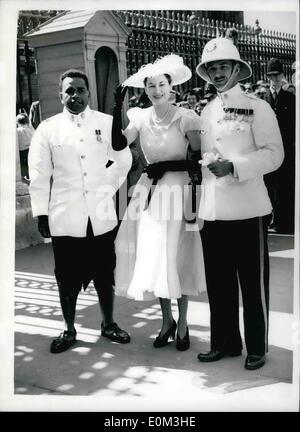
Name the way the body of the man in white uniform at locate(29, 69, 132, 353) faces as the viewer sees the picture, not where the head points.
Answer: toward the camera

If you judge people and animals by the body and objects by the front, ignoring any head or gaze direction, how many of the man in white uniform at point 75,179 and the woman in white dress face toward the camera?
2

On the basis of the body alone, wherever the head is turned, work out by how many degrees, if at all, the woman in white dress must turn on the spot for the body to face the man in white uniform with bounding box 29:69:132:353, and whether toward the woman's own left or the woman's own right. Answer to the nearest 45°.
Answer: approximately 90° to the woman's own right

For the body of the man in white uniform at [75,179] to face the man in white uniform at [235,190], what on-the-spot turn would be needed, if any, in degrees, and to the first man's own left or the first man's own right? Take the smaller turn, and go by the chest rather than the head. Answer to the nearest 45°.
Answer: approximately 45° to the first man's own left

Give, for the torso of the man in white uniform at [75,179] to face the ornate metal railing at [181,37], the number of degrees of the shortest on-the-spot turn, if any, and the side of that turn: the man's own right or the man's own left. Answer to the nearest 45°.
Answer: approximately 135° to the man's own left

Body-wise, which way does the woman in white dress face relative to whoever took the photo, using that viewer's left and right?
facing the viewer

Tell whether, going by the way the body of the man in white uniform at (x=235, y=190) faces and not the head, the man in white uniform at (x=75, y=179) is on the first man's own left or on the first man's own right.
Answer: on the first man's own right

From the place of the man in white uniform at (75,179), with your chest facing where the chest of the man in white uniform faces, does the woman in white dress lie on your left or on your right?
on your left
